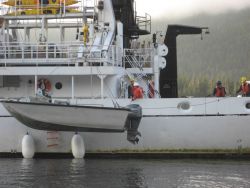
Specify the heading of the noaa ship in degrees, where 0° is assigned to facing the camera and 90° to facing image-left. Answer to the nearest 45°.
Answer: approximately 90°
